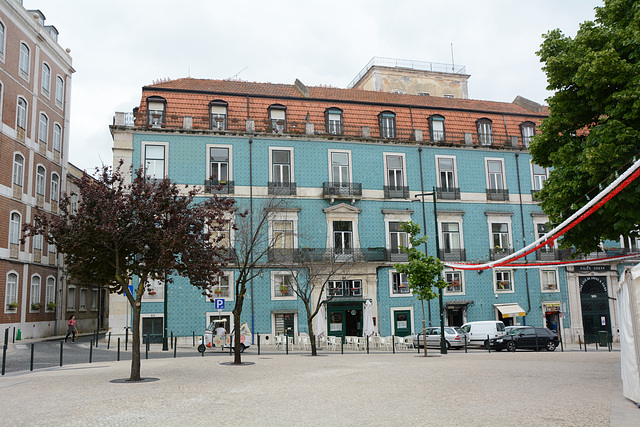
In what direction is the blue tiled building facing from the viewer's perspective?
toward the camera

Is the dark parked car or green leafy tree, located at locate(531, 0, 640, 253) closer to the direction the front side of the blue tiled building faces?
the green leafy tree

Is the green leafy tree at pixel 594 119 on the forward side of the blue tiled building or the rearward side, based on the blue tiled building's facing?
on the forward side
